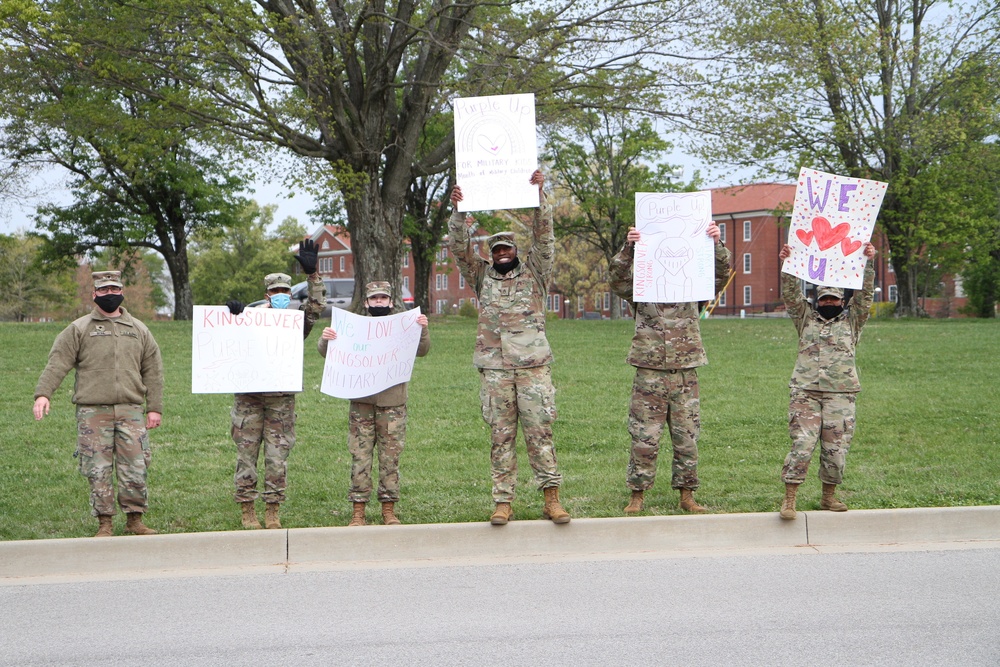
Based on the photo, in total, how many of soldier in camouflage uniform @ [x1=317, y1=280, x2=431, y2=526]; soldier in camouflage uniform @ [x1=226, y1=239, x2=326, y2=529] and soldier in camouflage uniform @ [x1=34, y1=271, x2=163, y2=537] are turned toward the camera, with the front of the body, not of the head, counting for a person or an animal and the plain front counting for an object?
3

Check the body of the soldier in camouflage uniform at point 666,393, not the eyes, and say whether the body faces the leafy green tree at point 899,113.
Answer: no

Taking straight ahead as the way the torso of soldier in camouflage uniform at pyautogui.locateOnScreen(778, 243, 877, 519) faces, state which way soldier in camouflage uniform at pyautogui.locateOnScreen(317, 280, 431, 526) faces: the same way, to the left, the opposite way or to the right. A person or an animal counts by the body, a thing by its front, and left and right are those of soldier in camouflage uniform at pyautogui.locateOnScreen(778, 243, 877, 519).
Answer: the same way

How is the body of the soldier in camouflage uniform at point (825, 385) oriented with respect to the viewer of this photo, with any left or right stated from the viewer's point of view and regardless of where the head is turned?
facing the viewer

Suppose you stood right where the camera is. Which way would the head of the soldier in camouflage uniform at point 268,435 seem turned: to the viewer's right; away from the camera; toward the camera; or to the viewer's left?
toward the camera

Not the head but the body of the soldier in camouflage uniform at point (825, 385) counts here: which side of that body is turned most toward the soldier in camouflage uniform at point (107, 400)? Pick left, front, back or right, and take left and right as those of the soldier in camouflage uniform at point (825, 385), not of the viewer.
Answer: right

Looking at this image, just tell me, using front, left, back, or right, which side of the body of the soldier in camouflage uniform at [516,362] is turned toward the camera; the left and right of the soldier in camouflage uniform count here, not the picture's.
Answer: front

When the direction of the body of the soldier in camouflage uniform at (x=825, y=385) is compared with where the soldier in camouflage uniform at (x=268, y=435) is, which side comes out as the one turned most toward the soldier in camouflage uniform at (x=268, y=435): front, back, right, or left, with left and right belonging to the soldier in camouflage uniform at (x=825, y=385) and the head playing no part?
right

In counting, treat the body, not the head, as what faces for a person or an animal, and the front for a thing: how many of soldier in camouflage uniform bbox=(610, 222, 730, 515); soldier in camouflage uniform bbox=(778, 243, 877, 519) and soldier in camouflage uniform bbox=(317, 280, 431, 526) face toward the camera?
3

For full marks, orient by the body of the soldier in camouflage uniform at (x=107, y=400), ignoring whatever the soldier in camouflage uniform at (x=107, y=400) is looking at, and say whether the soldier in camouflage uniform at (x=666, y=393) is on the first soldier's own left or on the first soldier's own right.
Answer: on the first soldier's own left

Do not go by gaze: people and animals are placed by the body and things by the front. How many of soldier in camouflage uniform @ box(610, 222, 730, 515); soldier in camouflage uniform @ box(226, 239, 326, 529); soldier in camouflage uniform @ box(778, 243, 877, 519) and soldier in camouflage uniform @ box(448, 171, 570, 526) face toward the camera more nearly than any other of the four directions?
4

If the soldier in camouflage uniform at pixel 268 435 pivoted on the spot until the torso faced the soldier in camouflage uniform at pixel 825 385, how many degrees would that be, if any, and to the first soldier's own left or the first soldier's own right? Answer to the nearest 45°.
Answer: approximately 90° to the first soldier's own left

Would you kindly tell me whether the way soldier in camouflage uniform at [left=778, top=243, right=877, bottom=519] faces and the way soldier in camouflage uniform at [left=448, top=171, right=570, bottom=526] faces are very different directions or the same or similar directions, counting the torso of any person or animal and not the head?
same or similar directions

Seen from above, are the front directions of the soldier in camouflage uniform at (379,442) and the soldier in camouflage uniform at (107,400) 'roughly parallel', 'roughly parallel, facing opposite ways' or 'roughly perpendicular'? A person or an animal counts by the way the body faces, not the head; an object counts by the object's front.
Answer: roughly parallel

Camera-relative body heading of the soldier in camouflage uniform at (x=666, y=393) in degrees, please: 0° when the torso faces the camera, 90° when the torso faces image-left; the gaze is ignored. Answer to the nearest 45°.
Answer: approximately 0°

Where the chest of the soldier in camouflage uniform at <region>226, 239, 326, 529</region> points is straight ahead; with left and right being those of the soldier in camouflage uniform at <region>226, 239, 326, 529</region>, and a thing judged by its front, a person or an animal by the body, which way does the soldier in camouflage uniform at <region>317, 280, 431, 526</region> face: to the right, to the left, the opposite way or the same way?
the same way

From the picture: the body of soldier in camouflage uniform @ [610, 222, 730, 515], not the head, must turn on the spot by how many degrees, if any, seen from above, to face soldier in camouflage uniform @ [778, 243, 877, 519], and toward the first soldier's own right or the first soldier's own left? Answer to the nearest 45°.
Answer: approximately 90° to the first soldier's own left

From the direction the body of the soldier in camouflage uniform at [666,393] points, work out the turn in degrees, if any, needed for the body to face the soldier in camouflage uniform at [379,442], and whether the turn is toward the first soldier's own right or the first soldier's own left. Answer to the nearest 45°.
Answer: approximately 90° to the first soldier's own right

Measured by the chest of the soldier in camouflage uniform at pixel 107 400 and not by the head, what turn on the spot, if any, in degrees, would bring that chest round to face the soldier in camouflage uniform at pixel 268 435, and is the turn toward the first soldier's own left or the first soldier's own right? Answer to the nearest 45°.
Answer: approximately 90° to the first soldier's own left

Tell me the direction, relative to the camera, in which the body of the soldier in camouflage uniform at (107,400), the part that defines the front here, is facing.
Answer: toward the camera

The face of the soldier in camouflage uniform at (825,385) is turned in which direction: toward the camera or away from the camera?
toward the camera
